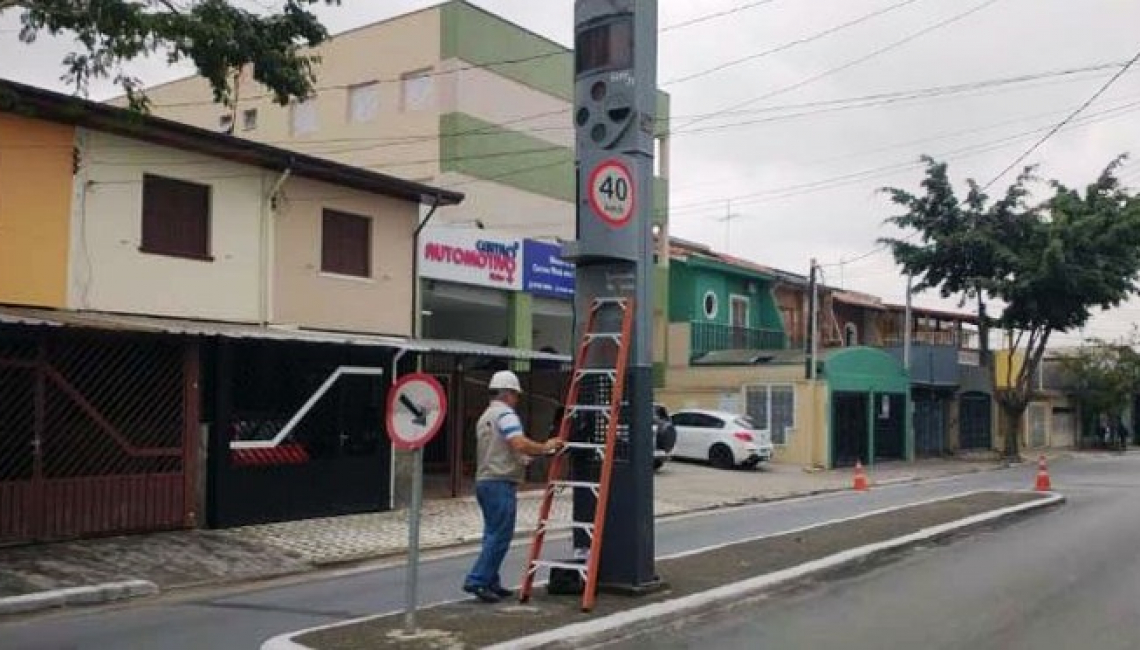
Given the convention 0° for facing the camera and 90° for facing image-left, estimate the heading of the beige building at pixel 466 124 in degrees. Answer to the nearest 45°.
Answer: approximately 315°

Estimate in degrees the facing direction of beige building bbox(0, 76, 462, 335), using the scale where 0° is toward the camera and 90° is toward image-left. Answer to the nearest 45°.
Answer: approximately 315°

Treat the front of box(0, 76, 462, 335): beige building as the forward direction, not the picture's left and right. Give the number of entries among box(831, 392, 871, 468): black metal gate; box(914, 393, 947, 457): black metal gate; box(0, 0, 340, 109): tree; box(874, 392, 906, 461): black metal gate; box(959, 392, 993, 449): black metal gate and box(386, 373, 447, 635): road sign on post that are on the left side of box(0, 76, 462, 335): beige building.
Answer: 4

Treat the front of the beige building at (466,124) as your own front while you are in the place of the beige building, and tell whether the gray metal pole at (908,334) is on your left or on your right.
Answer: on your left

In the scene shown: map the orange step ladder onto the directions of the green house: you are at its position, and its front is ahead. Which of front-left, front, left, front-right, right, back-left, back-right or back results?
front-right

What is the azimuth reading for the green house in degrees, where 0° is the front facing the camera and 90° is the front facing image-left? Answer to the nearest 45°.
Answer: approximately 315°

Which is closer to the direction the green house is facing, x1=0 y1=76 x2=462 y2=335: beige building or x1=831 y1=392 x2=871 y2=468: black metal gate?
the black metal gate

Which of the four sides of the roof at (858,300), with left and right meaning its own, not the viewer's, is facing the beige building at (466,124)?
right

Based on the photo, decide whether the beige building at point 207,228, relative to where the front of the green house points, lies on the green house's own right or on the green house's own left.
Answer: on the green house's own right
